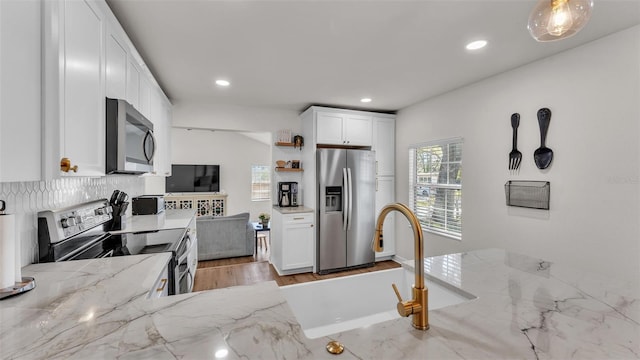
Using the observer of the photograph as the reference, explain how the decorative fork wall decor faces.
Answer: facing the viewer and to the left of the viewer

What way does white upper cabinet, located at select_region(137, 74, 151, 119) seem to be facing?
to the viewer's right

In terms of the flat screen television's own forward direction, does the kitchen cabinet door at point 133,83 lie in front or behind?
in front

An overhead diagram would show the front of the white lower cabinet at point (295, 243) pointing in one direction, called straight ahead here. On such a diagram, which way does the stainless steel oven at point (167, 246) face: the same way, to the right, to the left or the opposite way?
to the left

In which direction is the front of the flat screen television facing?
toward the camera

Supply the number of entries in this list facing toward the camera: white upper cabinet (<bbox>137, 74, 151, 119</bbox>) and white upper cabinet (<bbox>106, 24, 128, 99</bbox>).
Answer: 0

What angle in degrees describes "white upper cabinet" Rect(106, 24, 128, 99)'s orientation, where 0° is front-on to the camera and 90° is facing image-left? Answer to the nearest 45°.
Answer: approximately 270°

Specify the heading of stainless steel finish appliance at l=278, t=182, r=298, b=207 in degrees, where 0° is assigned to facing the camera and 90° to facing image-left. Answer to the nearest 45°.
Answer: approximately 0°

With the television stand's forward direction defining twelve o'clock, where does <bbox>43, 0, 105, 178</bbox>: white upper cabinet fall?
The white upper cabinet is roughly at 12 o'clock from the television stand.

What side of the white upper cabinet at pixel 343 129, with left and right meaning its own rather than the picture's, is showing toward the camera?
front

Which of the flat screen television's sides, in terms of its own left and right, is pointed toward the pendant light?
front

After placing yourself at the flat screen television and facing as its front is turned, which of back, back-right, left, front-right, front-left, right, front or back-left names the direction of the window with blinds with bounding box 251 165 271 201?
left

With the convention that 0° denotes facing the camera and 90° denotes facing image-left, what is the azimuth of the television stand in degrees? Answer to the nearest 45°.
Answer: approximately 0°
